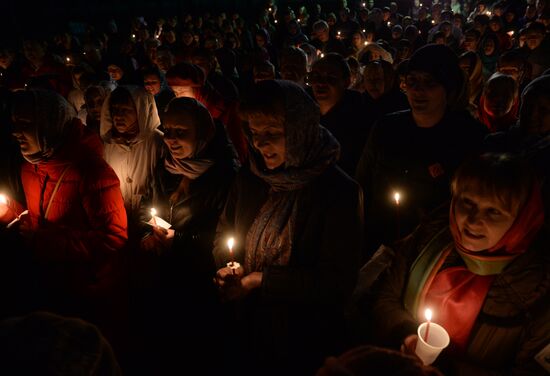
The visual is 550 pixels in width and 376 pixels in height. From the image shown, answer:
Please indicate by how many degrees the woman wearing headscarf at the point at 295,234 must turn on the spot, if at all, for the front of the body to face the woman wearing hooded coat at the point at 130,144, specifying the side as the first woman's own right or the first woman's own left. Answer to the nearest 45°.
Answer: approximately 90° to the first woman's own right

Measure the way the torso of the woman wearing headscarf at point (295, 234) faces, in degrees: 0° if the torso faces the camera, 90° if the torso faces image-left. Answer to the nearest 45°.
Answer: approximately 45°

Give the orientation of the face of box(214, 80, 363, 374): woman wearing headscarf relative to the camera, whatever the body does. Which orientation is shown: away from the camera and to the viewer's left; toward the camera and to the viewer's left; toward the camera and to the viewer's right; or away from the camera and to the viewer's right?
toward the camera and to the viewer's left

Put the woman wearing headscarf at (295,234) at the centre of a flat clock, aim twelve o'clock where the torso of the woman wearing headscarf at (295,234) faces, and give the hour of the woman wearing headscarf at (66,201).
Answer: the woman wearing headscarf at (66,201) is roughly at 2 o'clock from the woman wearing headscarf at (295,234).

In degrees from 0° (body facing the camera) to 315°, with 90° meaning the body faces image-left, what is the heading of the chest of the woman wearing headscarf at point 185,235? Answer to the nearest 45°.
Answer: approximately 45°

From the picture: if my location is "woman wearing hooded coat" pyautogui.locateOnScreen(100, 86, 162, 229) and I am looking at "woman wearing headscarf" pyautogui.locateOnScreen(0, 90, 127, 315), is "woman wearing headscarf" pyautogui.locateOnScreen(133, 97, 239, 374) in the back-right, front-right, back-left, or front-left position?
front-left

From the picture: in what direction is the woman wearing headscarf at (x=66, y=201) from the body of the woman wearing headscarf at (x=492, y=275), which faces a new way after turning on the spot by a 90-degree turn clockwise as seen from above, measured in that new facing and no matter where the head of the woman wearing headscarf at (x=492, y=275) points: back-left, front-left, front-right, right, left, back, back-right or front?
front-left

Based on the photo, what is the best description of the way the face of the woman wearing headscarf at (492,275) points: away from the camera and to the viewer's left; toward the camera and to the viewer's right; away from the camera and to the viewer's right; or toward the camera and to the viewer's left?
toward the camera and to the viewer's left

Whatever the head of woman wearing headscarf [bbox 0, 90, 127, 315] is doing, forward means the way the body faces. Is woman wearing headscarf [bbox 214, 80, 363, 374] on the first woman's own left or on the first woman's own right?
on the first woman's own left

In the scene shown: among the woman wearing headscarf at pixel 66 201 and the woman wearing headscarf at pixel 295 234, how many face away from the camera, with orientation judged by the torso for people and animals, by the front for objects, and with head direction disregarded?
0

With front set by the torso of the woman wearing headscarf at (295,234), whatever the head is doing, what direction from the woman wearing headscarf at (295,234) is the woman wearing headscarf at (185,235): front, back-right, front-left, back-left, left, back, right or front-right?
right

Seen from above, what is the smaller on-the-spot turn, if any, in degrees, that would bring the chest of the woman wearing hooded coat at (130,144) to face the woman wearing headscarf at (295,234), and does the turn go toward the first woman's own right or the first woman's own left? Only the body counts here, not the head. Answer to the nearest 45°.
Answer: approximately 90° to the first woman's own left
